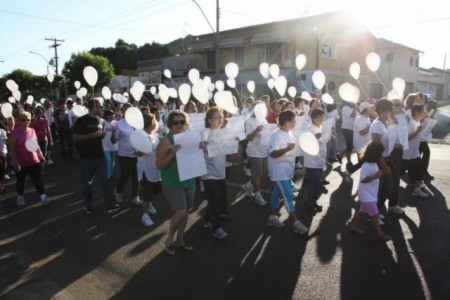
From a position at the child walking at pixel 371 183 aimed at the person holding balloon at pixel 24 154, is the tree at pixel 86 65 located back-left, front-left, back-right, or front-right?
front-right

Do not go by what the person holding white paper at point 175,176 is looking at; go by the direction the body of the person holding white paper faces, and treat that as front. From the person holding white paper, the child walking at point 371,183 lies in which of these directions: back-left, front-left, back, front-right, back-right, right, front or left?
front-left

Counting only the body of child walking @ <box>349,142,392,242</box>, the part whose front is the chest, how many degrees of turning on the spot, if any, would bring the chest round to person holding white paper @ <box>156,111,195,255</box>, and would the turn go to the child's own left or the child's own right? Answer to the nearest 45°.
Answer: approximately 135° to the child's own right

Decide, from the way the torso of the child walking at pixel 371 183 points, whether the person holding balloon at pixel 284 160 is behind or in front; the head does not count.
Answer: behind

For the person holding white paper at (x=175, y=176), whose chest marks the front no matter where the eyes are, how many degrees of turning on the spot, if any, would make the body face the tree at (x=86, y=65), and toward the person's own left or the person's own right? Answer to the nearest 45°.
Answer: approximately 135° to the person's own left

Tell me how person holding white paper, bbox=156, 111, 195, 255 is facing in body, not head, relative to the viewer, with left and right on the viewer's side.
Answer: facing the viewer and to the right of the viewer

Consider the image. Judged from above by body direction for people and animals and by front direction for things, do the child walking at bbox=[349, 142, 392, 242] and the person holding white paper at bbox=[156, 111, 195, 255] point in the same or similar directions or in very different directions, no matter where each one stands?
same or similar directions

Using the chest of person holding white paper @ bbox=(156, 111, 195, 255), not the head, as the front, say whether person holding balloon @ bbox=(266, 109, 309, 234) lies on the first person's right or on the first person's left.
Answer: on the first person's left

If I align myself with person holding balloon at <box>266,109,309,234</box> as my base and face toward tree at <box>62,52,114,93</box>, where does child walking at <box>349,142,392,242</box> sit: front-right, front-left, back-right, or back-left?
back-right

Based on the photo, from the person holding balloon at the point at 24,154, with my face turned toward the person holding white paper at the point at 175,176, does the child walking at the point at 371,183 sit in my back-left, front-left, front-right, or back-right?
front-left

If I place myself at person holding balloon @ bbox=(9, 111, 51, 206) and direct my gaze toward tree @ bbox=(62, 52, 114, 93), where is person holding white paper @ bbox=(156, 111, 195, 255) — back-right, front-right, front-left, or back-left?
back-right

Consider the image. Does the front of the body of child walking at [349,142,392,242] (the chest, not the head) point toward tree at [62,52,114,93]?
no
